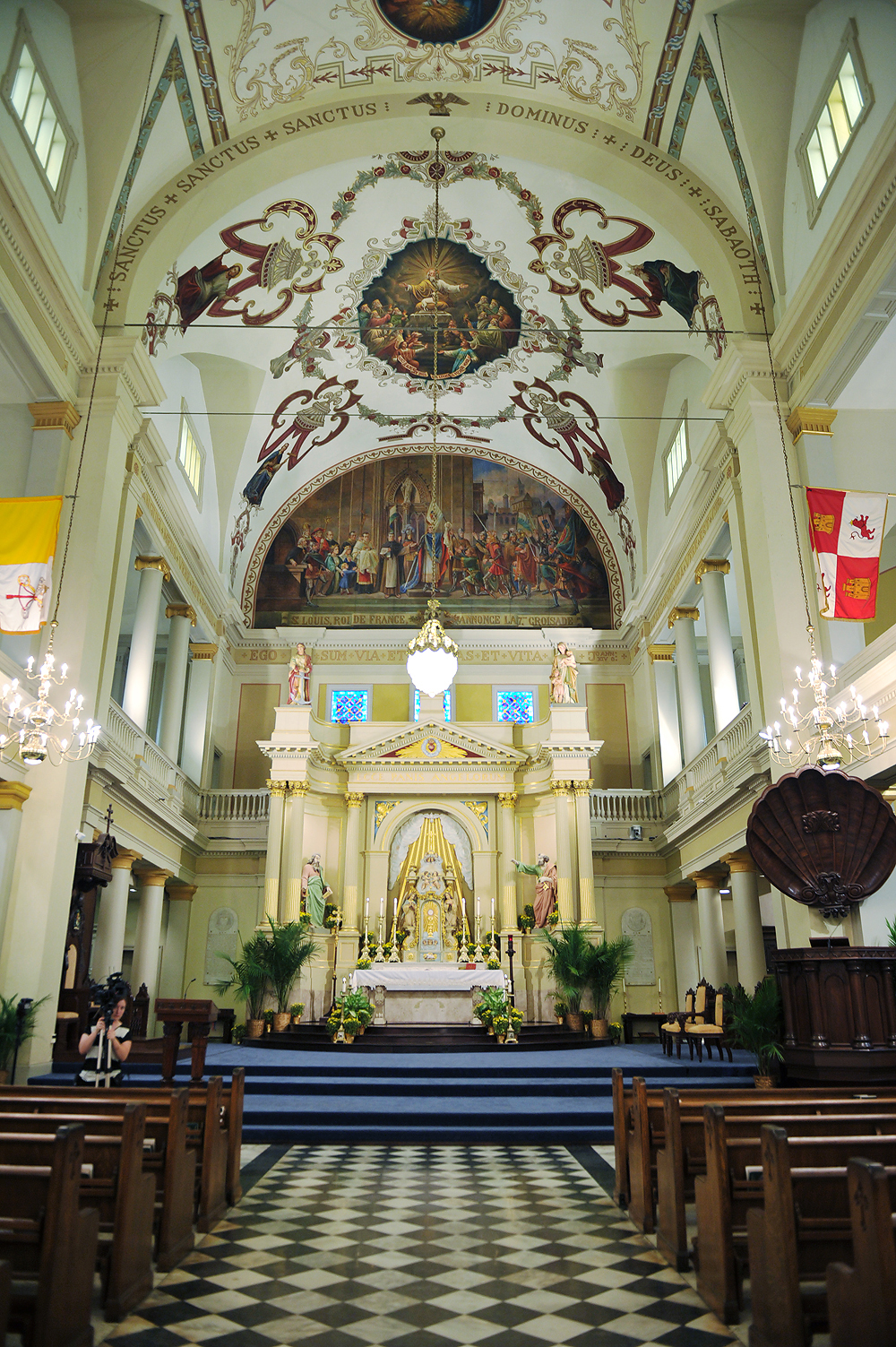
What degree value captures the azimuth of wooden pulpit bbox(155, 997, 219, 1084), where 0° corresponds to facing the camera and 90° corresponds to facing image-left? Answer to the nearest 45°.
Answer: approximately 0°

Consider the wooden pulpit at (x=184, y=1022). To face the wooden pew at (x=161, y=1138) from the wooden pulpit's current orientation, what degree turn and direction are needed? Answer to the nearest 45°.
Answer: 0° — it already faces it

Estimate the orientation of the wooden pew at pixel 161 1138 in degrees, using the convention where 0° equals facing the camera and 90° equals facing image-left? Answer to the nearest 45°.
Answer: approximately 180°

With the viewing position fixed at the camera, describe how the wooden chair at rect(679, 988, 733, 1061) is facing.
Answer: facing to the left of the viewer

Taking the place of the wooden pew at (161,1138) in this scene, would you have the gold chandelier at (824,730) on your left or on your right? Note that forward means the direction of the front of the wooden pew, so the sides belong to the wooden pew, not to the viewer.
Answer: on your right

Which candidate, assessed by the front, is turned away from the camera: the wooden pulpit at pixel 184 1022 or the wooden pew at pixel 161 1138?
the wooden pew

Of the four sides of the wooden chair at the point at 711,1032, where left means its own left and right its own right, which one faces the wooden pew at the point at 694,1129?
left

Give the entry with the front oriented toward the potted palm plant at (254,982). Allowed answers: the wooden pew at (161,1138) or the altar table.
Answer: the wooden pew

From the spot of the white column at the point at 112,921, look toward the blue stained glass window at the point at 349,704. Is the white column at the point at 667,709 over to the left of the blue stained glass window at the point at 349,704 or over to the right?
right
